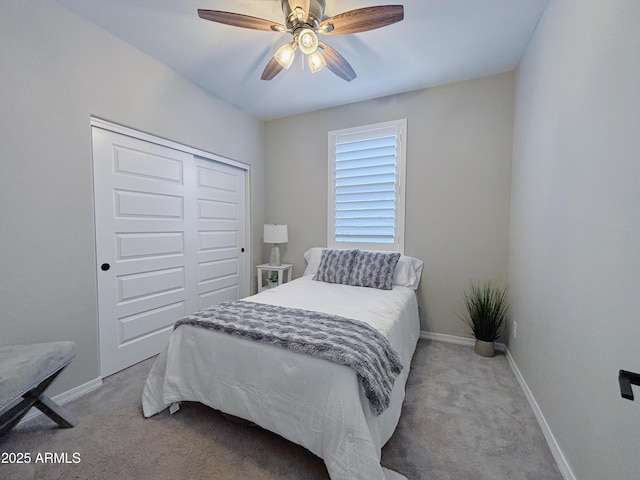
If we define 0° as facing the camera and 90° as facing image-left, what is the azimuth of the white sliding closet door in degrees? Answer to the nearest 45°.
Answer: approximately 315°

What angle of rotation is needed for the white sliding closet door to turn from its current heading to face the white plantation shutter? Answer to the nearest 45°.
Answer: approximately 45° to its left

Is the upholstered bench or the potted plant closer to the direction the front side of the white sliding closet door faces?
the potted plant

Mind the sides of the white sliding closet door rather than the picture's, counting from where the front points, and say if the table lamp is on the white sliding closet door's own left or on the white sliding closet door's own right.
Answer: on the white sliding closet door's own left

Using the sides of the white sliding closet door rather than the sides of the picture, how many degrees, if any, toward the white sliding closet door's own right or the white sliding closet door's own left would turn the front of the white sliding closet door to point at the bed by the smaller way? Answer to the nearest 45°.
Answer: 0° — it already faces it

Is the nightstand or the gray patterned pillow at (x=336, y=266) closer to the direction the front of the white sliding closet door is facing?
the gray patterned pillow

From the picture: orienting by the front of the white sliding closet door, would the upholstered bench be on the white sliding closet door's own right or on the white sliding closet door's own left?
on the white sliding closet door's own right

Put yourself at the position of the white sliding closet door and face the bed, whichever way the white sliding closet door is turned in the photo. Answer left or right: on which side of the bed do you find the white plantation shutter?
left

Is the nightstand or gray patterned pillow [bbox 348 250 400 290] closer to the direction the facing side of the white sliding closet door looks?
the gray patterned pillow
